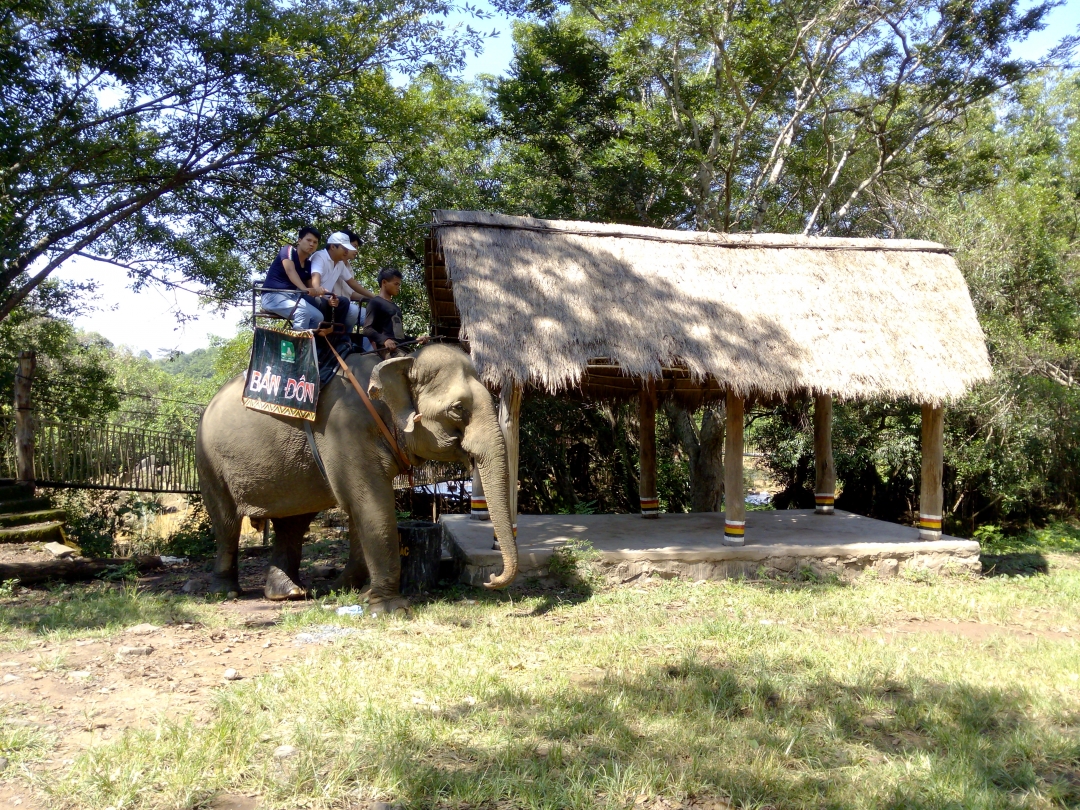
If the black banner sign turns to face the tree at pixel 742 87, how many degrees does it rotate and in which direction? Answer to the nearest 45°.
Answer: approximately 135° to its left

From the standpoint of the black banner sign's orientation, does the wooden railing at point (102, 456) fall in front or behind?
behind

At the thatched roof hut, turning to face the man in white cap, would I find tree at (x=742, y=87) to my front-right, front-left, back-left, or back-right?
back-right

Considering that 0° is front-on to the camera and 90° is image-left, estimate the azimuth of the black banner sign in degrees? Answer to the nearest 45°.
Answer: approximately 0°

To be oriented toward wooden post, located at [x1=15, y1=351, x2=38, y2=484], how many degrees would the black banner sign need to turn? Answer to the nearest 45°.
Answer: approximately 135° to its right

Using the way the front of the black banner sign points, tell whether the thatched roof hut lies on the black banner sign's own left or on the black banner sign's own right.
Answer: on the black banner sign's own left

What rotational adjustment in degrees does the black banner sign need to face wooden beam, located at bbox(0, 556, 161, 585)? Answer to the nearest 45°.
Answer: approximately 135° to its right

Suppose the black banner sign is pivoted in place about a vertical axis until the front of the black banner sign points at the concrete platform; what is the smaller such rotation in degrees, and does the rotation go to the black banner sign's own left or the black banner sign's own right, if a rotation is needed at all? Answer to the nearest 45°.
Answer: approximately 90° to the black banner sign's own left
